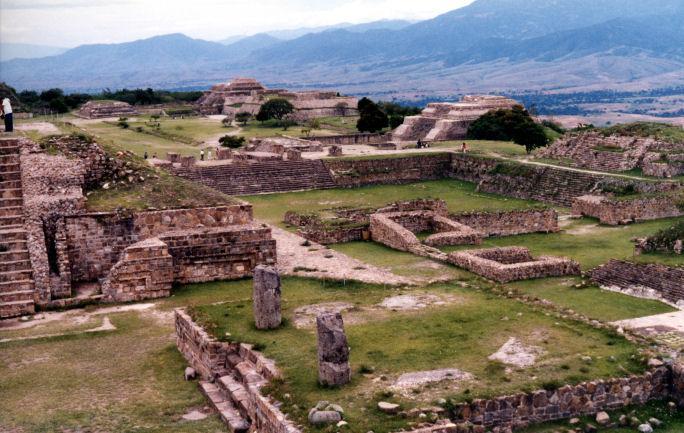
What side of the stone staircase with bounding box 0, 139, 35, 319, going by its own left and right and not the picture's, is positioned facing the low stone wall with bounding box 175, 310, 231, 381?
front

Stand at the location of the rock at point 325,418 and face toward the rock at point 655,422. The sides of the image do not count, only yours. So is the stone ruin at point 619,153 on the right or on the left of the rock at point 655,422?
left

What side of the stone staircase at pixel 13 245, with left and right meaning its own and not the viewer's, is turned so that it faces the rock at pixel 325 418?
front

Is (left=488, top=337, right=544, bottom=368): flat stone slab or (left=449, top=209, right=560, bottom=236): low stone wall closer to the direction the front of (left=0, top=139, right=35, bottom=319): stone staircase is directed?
the flat stone slab
